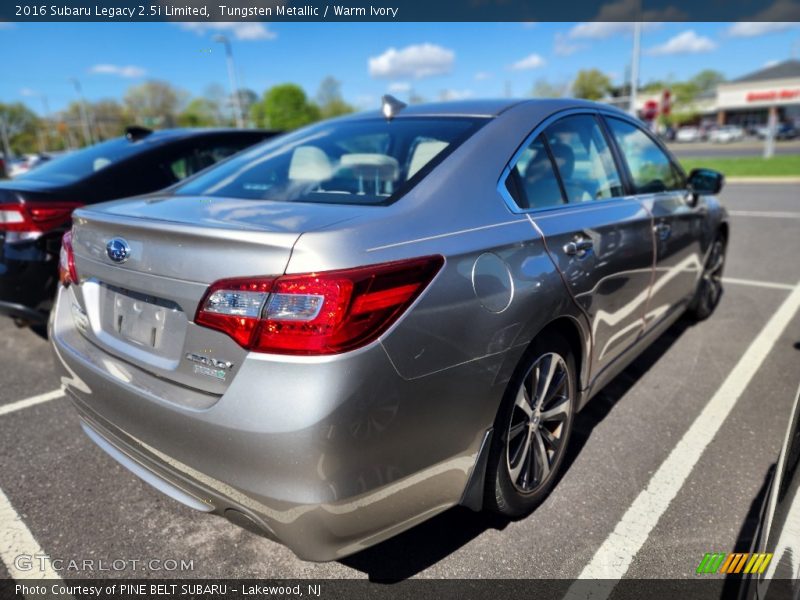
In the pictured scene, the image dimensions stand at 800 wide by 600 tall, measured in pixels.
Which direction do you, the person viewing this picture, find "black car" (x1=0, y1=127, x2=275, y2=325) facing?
facing away from the viewer and to the right of the viewer

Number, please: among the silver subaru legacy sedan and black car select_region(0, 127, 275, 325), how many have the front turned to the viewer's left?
0

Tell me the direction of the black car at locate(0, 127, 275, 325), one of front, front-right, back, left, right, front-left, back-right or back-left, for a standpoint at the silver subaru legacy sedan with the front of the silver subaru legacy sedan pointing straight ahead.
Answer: left

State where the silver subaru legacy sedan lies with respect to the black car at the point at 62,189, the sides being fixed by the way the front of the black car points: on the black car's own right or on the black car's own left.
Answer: on the black car's own right

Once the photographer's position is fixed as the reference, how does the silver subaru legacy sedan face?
facing away from the viewer and to the right of the viewer

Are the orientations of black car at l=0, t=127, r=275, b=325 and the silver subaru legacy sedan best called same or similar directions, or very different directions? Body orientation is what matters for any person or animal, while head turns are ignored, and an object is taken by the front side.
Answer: same or similar directions
